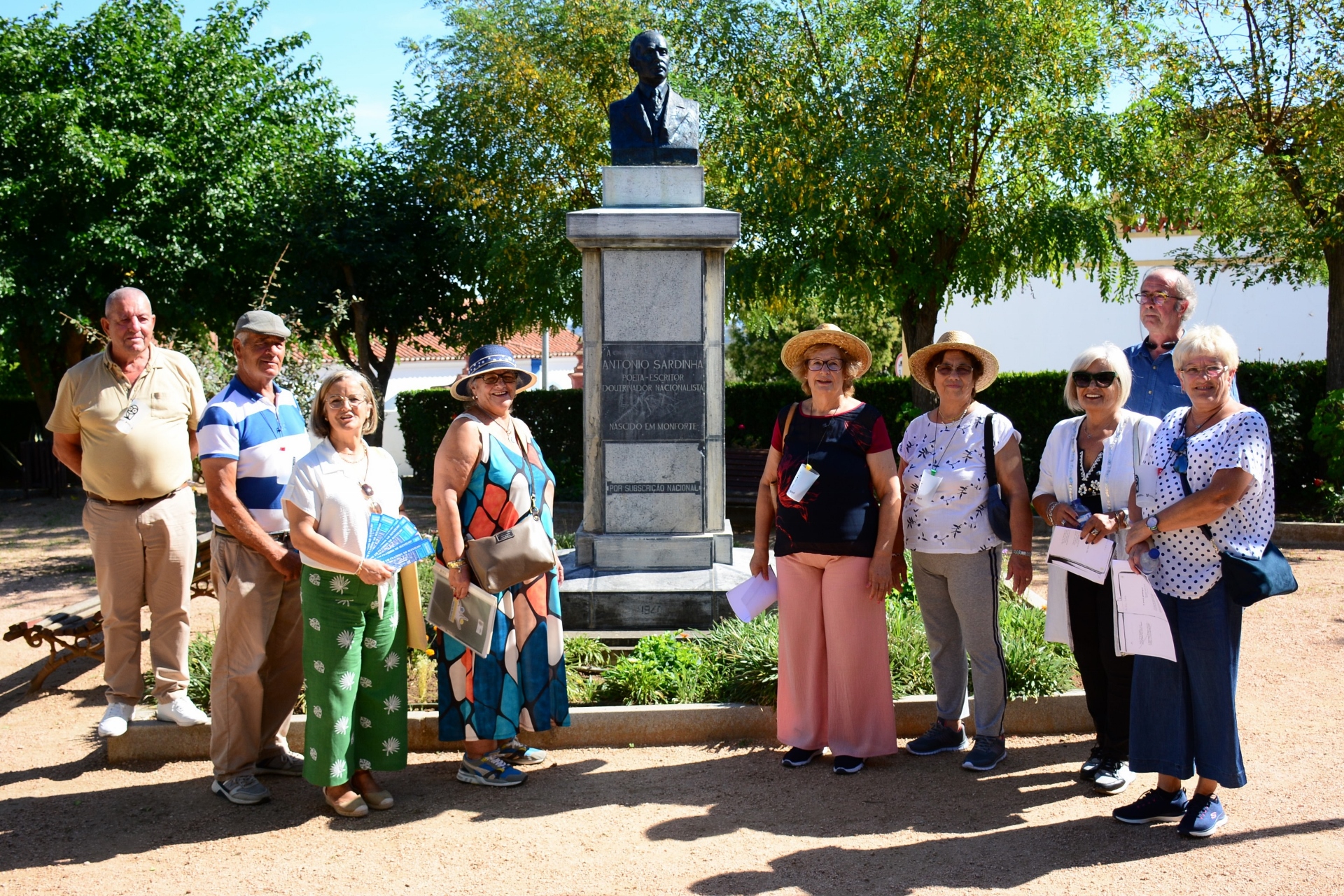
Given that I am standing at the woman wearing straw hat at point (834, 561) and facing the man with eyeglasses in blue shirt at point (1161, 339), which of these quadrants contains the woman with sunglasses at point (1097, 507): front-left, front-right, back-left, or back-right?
front-right

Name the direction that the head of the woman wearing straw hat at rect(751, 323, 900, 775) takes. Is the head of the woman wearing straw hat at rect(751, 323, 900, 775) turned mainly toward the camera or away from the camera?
toward the camera

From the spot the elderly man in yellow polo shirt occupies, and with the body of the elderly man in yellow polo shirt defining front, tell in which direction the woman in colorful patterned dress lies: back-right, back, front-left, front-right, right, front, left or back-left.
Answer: front-left

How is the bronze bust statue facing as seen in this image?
toward the camera

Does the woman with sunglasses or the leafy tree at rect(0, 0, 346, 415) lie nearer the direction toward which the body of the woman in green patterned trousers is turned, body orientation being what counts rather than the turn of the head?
the woman with sunglasses

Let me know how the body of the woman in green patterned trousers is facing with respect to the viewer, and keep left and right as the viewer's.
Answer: facing the viewer and to the right of the viewer

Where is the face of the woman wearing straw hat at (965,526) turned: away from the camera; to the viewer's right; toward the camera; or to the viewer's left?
toward the camera

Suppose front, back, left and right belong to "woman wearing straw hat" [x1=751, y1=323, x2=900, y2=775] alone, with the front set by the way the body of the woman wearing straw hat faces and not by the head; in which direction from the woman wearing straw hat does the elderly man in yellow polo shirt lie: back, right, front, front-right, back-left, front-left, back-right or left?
right

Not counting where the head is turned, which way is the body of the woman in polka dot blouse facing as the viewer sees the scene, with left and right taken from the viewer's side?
facing the viewer and to the left of the viewer

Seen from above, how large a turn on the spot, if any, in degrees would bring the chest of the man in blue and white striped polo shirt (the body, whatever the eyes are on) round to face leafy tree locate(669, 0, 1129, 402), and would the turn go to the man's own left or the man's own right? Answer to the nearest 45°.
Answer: approximately 90° to the man's own left

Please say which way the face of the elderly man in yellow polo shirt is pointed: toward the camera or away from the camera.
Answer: toward the camera

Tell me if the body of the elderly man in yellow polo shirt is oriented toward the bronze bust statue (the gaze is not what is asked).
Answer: no

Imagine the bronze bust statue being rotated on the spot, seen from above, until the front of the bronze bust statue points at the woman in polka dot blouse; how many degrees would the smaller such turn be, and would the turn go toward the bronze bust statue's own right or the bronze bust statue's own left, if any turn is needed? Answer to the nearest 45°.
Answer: approximately 45° to the bronze bust statue's own left

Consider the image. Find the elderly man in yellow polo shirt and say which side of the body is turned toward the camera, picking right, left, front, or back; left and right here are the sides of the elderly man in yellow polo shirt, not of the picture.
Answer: front

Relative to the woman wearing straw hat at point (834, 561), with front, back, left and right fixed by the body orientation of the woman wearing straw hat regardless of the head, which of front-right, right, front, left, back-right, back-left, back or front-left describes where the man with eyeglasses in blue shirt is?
left
